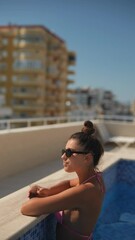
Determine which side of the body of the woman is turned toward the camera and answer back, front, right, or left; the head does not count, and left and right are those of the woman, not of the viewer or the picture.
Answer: left

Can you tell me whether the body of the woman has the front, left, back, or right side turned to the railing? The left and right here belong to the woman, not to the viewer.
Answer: right

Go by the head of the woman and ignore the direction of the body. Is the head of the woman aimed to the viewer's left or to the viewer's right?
to the viewer's left
